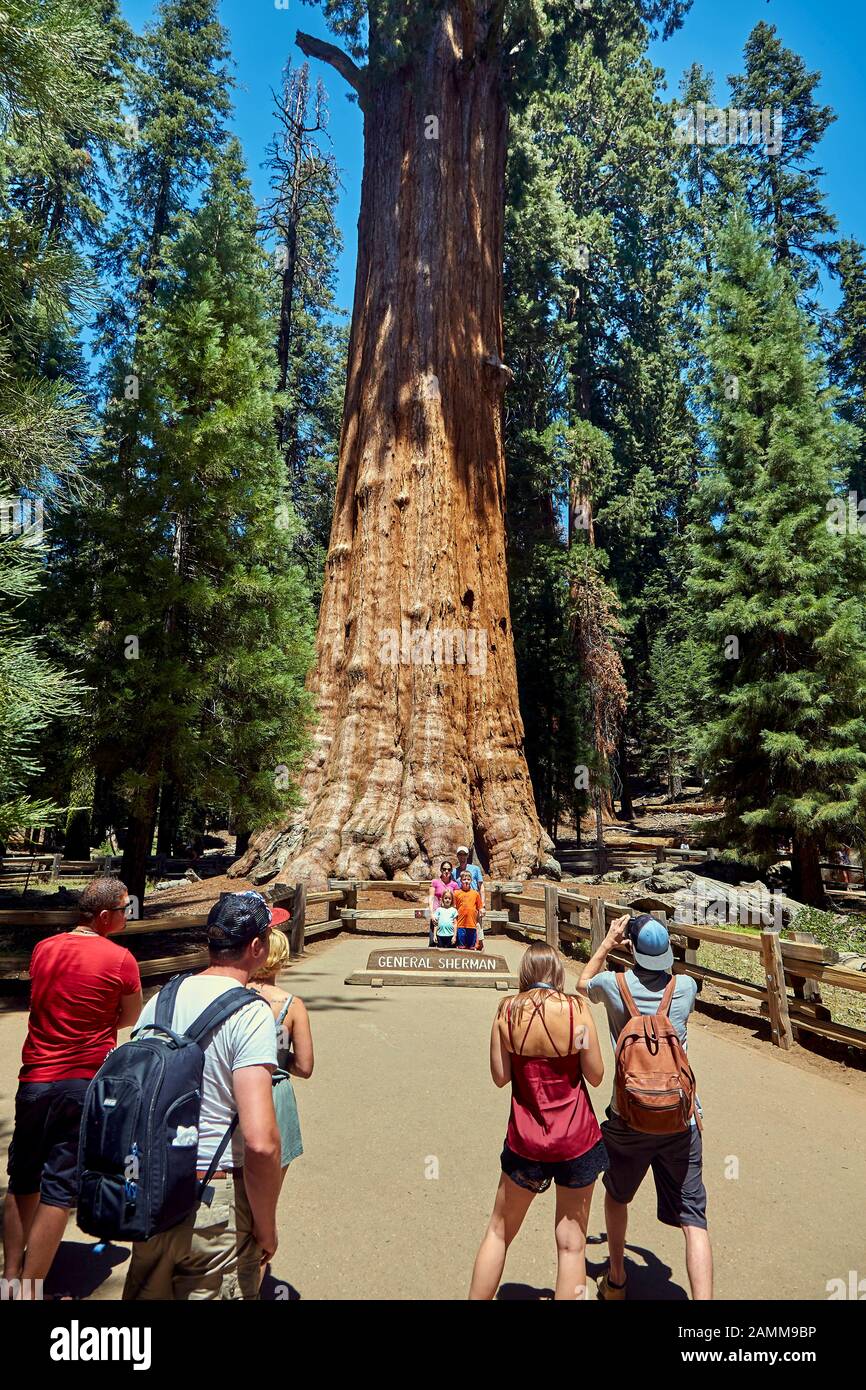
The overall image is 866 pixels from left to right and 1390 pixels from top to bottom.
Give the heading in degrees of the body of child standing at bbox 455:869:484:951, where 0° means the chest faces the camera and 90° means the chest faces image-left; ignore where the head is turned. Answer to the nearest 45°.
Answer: approximately 0°

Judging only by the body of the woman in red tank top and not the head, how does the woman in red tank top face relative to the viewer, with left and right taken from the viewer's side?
facing away from the viewer

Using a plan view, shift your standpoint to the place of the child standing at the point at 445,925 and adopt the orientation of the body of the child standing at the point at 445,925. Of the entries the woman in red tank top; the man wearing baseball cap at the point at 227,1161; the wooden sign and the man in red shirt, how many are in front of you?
4

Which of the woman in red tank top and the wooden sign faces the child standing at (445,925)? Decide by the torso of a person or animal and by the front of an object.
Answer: the woman in red tank top

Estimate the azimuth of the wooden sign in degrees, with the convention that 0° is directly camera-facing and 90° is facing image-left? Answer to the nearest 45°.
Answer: approximately 0°

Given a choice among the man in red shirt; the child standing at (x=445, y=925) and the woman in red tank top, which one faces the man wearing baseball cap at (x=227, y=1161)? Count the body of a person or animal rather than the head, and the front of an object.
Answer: the child standing

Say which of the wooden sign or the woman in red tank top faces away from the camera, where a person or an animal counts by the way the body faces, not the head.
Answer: the woman in red tank top

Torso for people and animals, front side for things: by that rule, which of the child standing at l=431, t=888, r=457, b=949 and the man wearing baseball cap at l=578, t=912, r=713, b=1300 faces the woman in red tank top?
the child standing

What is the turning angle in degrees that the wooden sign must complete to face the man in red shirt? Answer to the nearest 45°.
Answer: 0° — it already faces them

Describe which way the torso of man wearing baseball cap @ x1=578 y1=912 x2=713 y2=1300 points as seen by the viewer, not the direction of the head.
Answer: away from the camera
